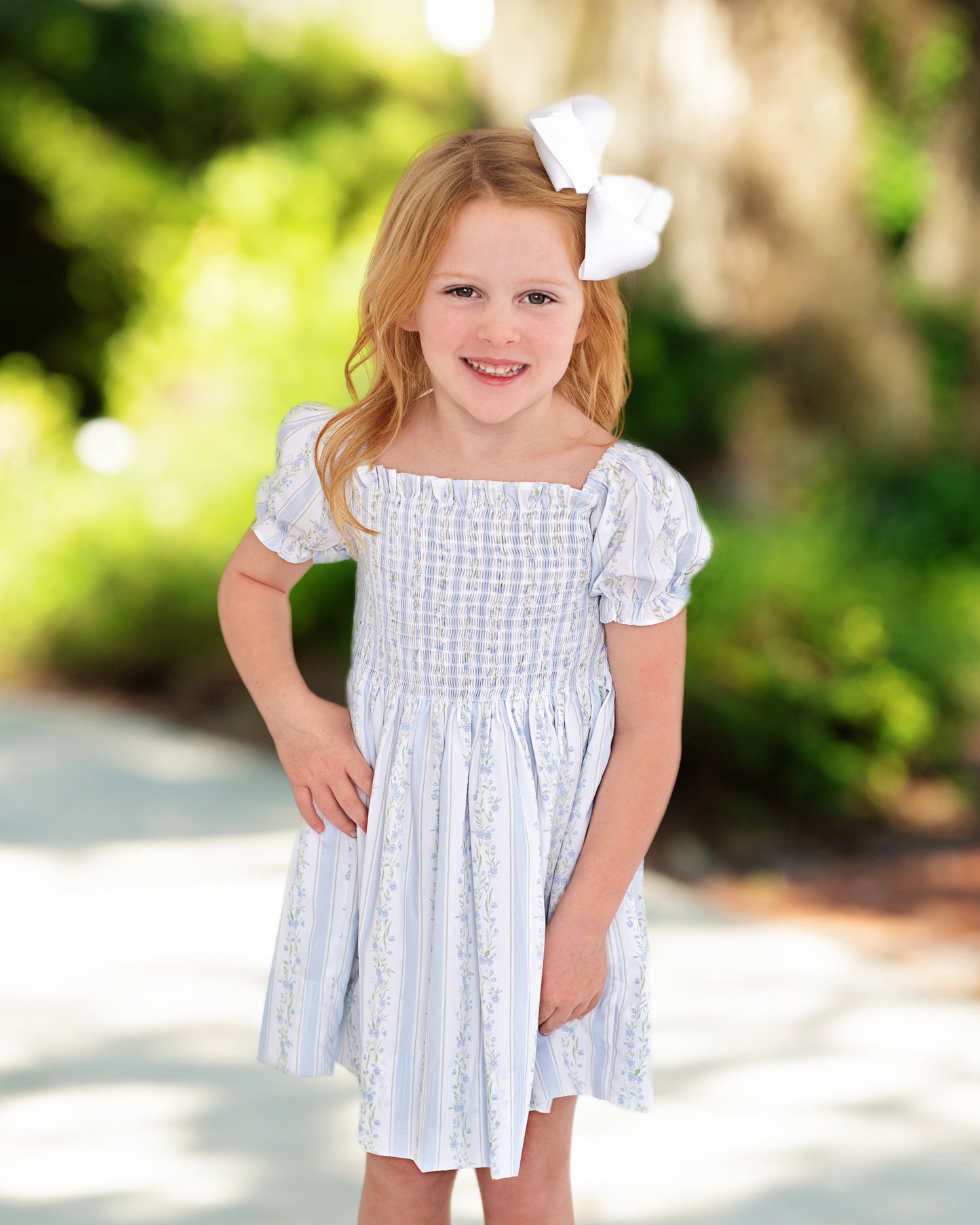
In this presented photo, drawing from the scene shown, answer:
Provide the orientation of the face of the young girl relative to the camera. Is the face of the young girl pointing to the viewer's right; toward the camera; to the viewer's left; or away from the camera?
toward the camera

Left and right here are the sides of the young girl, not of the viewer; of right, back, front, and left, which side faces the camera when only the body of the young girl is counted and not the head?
front
